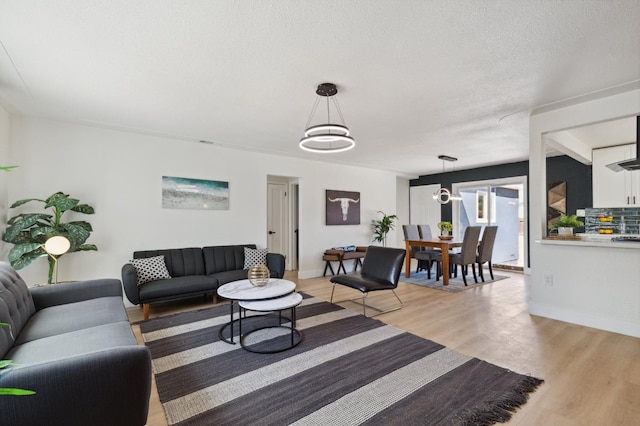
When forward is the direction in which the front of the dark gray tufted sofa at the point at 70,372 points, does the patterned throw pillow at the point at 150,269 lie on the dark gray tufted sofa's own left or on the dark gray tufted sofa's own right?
on the dark gray tufted sofa's own left

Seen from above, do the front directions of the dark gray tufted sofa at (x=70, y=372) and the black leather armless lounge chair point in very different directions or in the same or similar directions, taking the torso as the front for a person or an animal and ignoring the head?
very different directions

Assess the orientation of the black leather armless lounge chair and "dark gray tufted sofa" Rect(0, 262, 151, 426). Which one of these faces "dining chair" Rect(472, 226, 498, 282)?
the dark gray tufted sofa

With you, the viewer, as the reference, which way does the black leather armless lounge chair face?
facing the viewer and to the left of the viewer

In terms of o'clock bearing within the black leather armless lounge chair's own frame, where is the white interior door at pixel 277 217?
The white interior door is roughly at 3 o'clock from the black leather armless lounge chair.

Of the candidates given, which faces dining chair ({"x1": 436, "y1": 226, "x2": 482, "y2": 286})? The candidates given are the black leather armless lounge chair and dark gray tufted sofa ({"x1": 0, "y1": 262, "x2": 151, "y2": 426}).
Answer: the dark gray tufted sofa

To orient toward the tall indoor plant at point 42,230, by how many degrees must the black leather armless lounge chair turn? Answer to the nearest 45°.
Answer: approximately 45° to its right

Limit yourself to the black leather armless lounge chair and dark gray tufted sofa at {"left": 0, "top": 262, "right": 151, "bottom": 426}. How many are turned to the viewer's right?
1

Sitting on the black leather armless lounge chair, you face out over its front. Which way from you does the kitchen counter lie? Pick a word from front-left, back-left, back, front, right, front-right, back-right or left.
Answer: back-left

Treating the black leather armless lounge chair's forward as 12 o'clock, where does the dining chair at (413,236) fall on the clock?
The dining chair is roughly at 5 o'clock from the black leather armless lounge chair.

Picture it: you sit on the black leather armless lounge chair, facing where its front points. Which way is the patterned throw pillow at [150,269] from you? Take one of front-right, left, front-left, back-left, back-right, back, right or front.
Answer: front-right

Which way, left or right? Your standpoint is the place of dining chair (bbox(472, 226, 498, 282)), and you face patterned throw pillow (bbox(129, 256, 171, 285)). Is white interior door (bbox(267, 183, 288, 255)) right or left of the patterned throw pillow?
right

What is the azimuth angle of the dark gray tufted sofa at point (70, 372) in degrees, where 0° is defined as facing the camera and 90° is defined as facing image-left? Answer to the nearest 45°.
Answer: approximately 270°

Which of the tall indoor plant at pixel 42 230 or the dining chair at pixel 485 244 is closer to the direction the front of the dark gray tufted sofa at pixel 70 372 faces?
the dining chair

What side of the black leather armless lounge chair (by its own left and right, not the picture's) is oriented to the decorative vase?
front

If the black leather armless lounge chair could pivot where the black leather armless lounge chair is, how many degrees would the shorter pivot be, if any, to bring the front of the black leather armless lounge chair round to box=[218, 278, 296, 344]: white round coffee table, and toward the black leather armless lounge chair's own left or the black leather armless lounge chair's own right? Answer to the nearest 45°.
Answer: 0° — it already faces it
